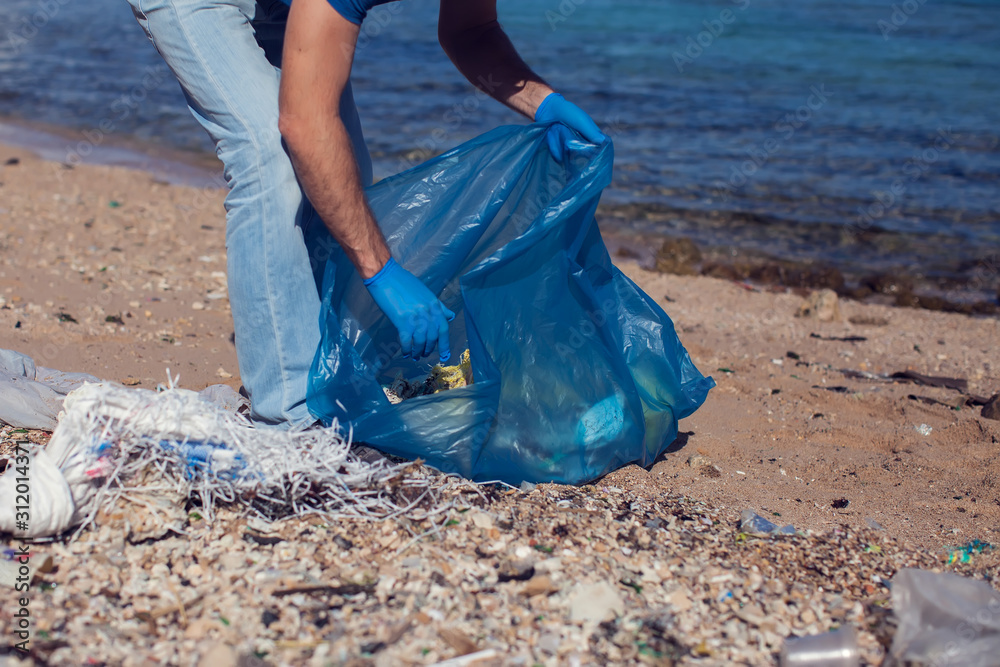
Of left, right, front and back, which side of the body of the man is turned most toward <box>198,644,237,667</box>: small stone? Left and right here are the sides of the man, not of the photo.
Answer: right

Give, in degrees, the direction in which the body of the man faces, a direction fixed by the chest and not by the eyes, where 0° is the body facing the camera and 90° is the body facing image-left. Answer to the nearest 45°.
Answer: approximately 270°

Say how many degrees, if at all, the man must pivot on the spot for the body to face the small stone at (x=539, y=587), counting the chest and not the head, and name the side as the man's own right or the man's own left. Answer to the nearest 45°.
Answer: approximately 45° to the man's own right

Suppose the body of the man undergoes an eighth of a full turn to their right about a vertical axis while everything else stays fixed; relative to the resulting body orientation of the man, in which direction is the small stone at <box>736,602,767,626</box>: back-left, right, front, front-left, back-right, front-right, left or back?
front

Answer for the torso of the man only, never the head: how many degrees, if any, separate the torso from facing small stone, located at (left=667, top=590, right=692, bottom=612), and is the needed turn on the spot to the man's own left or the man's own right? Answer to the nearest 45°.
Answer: approximately 45° to the man's own right

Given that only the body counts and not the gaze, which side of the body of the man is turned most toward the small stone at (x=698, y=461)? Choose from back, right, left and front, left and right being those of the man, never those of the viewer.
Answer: front
